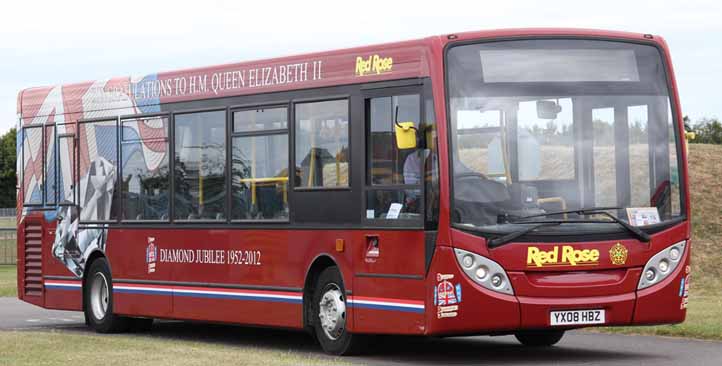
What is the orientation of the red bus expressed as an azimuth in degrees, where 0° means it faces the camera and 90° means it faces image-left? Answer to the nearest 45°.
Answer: approximately 315°
